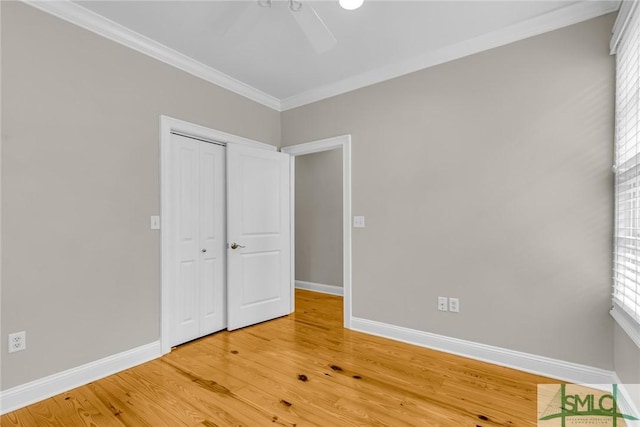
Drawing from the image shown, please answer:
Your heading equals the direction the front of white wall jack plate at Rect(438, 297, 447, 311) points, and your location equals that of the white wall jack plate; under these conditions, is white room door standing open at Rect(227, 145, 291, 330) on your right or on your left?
on your right

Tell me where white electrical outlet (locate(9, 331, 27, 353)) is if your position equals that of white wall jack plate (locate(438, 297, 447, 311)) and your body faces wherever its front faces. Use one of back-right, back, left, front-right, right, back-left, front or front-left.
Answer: front-right

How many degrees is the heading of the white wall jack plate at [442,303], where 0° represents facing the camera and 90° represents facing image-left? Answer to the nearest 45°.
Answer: approximately 0°

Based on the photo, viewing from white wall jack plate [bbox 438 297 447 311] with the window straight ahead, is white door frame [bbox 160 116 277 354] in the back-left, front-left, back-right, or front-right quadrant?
back-right

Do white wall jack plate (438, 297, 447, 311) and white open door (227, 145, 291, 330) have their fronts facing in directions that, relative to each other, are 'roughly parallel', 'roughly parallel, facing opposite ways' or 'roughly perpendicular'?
roughly perpendicular

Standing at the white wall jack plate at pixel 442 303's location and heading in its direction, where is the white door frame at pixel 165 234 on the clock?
The white door frame is roughly at 2 o'clock from the white wall jack plate.
